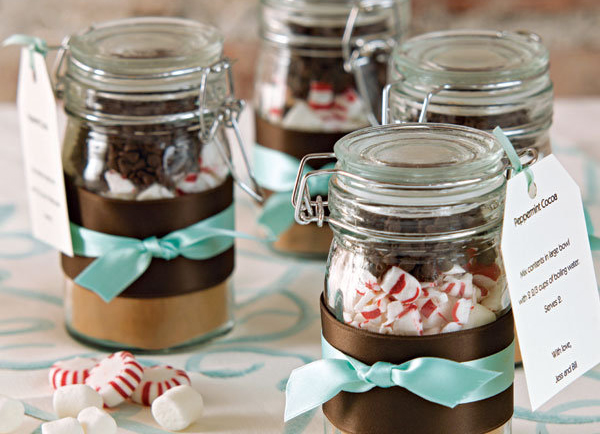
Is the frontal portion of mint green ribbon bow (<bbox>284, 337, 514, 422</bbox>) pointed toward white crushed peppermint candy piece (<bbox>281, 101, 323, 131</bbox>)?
no

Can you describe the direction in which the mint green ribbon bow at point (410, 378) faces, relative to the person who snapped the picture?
facing the viewer

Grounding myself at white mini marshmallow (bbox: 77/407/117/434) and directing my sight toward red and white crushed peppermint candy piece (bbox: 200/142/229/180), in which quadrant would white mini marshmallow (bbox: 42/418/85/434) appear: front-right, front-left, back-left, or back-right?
back-left

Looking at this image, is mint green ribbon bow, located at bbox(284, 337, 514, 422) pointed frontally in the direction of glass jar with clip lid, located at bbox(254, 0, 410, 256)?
no
